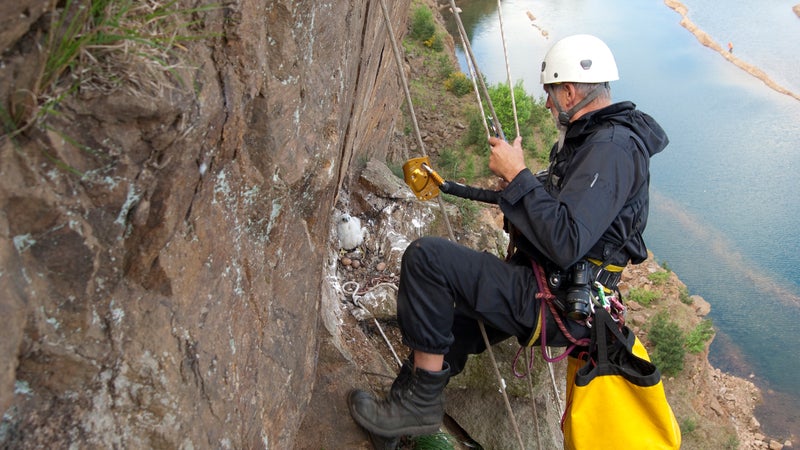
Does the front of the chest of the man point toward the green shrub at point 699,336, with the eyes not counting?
no

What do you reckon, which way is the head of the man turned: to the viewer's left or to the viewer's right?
to the viewer's left

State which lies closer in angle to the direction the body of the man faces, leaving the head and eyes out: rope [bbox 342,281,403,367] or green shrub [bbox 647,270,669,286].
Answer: the rope

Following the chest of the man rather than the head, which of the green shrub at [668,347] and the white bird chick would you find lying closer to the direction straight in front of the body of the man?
the white bird chick

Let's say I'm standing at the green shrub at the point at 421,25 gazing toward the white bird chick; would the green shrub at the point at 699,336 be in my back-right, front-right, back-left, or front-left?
front-left

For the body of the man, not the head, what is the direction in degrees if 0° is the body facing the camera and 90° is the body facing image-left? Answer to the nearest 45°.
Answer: approximately 90°

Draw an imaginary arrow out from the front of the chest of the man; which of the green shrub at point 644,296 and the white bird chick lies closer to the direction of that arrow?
the white bird chick

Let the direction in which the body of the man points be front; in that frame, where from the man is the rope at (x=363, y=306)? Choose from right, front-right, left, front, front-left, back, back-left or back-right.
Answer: front-right

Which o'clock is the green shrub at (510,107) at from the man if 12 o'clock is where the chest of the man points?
The green shrub is roughly at 3 o'clock from the man.

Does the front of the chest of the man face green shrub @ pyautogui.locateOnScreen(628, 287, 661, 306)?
no

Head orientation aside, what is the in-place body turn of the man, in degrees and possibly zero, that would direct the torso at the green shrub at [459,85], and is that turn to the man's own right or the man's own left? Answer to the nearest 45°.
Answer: approximately 90° to the man's own right

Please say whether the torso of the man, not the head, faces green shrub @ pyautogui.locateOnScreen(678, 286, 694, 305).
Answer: no

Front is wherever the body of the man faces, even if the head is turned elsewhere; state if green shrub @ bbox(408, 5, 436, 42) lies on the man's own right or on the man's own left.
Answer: on the man's own right
